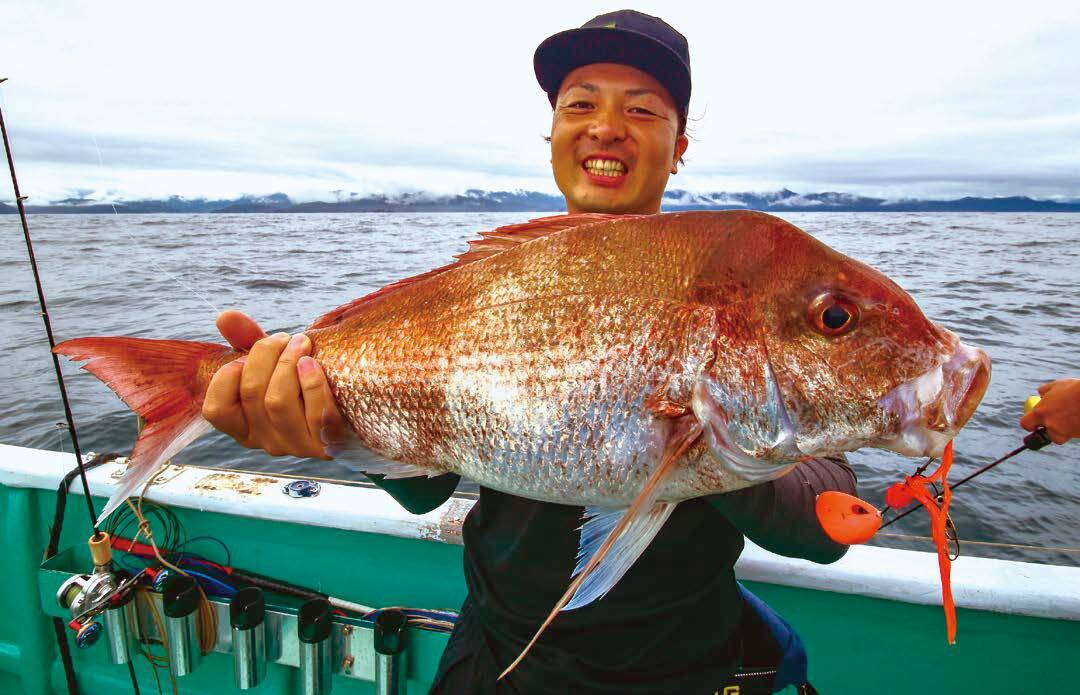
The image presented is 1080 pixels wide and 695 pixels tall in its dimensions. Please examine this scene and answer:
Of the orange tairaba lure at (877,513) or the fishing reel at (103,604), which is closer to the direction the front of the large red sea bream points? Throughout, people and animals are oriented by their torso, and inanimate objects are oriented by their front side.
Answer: the orange tairaba lure

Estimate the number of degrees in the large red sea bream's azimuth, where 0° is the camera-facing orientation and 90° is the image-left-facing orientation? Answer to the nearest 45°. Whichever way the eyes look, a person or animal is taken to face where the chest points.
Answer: approximately 270°

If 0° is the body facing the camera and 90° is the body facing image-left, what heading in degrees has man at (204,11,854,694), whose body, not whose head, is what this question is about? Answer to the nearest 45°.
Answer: approximately 0°

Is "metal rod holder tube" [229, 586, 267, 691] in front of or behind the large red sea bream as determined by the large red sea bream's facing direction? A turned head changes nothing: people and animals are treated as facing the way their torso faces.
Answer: behind

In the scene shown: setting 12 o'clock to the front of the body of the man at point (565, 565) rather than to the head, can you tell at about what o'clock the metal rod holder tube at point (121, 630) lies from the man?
The metal rod holder tube is roughly at 4 o'clock from the man.

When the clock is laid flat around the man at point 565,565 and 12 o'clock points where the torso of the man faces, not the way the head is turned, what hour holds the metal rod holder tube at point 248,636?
The metal rod holder tube is roughly at 4 o'clock from the man.

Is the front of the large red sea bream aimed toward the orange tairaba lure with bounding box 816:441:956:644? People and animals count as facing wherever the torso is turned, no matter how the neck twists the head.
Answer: yes
